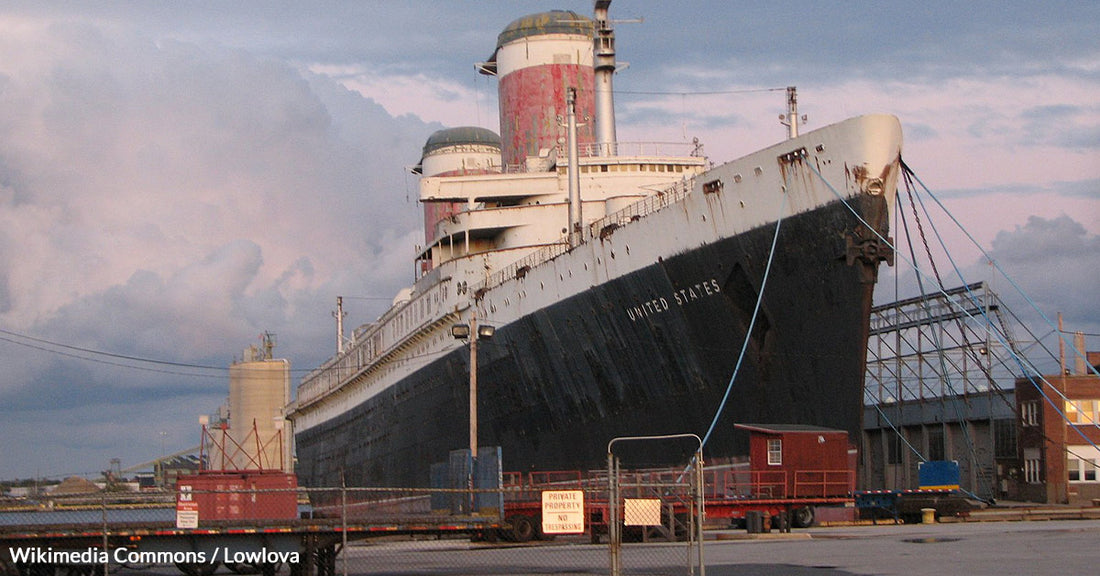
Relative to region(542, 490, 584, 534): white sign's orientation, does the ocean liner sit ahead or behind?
behind

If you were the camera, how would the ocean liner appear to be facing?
facing the viewer and to the right of the viewer

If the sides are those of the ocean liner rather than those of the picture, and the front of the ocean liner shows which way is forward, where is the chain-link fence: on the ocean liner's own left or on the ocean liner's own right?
on the ocean liner's own right

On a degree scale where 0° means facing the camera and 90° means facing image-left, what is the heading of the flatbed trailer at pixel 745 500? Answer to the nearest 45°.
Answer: approximately 90°

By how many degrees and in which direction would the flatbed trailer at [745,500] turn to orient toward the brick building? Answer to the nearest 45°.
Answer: approximately 135° to its right

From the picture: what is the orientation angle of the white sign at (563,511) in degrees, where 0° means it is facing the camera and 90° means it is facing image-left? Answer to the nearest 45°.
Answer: approximately 0°

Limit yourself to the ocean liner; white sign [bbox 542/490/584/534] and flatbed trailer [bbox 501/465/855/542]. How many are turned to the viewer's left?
1

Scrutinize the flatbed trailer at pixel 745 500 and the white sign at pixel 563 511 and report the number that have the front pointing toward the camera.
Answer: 1

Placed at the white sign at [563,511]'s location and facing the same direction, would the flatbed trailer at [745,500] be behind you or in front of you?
behind

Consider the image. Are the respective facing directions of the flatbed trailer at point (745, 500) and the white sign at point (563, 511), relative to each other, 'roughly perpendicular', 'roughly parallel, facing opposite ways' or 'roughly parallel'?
roughly perpendicular
